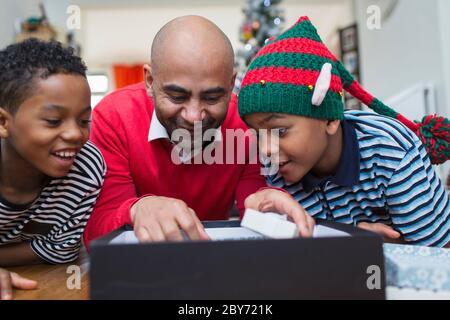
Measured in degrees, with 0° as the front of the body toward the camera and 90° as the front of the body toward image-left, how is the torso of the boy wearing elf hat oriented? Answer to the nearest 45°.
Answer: approximately 45°

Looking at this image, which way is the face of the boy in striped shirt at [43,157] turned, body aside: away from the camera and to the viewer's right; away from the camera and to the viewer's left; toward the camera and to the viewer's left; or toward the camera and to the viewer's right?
toward the camera and to the viewer's right

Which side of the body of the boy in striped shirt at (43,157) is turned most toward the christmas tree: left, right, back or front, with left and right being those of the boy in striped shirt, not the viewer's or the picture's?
left

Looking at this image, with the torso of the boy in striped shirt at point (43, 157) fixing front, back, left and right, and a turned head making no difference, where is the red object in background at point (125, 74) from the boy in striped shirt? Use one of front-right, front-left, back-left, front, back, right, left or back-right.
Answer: back-left

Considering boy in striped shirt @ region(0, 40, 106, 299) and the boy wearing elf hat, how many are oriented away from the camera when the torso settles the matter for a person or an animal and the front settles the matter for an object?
0
